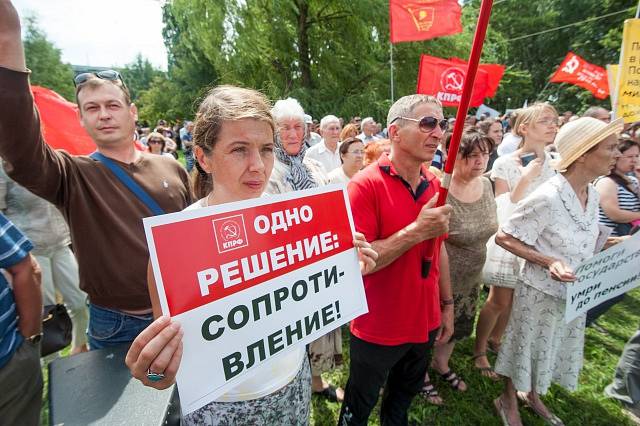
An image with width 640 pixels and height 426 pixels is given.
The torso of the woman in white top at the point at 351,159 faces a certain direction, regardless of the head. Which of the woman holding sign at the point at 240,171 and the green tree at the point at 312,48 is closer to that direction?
the woman holding sign

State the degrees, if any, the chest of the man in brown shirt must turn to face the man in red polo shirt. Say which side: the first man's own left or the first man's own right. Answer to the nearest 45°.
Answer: approximately 45° to the first man's own left

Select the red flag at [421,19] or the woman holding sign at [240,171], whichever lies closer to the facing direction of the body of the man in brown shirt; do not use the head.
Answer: the woman holding sign

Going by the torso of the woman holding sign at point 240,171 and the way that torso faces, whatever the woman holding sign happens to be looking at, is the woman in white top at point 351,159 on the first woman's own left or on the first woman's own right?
on the first woman's own left

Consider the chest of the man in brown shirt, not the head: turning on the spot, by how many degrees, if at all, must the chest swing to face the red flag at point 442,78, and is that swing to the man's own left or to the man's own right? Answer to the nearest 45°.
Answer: approximately 135° to the man's own left

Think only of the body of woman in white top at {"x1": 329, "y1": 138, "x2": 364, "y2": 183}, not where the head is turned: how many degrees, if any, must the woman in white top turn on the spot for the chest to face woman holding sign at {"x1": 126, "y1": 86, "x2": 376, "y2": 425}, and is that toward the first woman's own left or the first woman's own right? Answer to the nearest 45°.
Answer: approximately 45° to the first woman's own right
